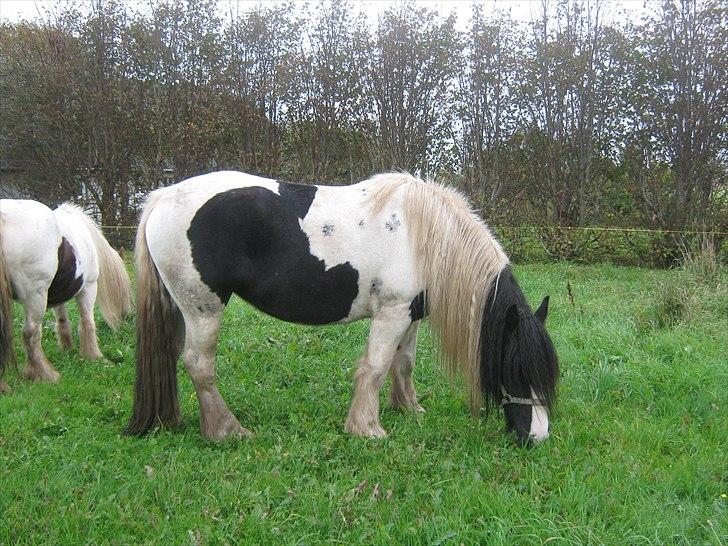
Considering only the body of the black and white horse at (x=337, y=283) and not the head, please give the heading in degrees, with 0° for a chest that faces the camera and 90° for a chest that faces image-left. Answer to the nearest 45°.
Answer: approximately 270°

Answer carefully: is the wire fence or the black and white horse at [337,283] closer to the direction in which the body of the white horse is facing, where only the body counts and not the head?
the wire fence

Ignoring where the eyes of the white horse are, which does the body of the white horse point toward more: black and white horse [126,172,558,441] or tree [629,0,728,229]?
the tree

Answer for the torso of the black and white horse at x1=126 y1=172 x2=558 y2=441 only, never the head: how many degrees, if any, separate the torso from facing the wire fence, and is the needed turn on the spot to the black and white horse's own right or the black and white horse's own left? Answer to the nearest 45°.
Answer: approximately 45° to the black and white horse's own left

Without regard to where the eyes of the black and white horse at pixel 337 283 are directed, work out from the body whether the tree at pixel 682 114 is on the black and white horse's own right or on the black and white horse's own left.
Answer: on the black and white horse's own left

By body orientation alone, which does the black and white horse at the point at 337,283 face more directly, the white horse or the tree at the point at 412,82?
the tree

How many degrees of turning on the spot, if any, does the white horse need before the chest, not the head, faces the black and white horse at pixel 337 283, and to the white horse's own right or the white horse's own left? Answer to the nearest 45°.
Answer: approximately 90° to the white horse's own right

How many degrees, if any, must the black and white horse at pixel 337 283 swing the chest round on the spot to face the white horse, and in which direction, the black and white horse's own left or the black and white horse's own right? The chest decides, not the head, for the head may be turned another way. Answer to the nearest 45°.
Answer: approximately 135° to the black and white horse's own left
